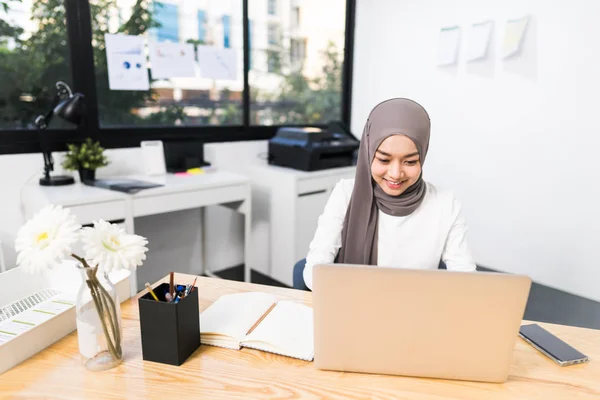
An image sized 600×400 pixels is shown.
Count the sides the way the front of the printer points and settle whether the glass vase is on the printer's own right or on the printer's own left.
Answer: on the printer's own right

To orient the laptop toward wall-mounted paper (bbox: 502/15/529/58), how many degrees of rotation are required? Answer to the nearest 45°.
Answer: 0° — it already faces it

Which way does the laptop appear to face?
away from the camera

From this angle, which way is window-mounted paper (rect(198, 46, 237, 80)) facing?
toward the camera

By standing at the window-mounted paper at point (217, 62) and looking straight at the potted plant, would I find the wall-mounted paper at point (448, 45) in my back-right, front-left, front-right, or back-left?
back-left

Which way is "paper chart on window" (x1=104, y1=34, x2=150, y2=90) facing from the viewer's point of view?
toward the camera

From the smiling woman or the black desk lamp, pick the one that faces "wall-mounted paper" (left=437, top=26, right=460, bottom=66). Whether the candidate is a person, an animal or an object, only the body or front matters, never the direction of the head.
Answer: the black desk lamp

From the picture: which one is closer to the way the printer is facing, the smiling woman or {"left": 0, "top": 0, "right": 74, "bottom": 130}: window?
the smiling woman

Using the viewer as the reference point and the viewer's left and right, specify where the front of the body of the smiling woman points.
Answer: facing the viewer

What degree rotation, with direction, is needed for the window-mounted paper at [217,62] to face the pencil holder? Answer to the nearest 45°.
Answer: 0° — it already faces it

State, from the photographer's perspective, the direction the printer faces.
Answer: facing the viewer and to the right of the viewer

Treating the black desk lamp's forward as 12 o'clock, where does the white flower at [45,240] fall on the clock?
The white flower is roughly at 3 o'clock from the black desk lamp.

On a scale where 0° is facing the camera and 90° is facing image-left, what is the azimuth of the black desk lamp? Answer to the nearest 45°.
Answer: approximately 270°

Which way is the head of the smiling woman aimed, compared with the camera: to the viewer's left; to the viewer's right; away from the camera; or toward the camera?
toward the camera
